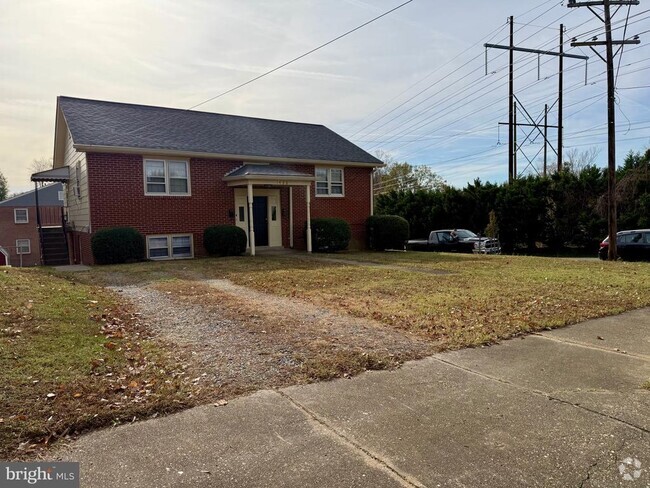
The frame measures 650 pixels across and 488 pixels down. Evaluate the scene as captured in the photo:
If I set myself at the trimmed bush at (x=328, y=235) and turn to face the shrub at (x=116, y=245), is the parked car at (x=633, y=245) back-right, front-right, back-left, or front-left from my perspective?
back-left

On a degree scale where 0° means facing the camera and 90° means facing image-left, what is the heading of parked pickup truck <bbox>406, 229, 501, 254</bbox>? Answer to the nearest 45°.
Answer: approximately 315°

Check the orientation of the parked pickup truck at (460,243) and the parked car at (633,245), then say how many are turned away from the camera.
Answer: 0

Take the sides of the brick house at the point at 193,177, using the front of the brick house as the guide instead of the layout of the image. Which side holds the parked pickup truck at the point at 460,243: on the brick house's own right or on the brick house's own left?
on the brick house's own left

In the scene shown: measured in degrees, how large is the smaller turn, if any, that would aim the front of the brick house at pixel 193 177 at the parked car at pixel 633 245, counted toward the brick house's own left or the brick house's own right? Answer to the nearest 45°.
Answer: approximately 45° to the brick house's own left

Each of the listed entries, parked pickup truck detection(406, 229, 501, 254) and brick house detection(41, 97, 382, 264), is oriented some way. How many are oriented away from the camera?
0
